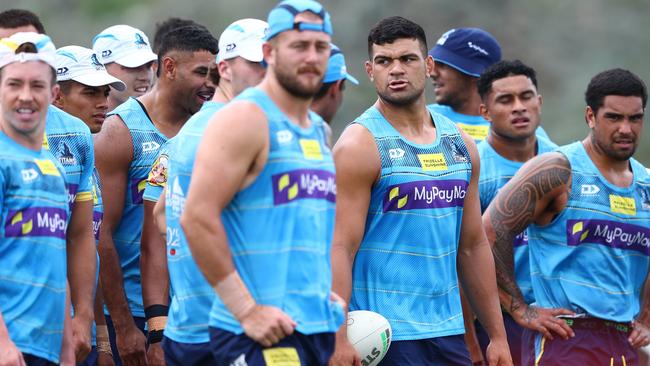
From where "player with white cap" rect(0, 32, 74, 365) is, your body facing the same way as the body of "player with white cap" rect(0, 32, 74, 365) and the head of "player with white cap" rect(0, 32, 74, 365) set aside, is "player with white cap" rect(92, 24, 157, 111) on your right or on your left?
on your left

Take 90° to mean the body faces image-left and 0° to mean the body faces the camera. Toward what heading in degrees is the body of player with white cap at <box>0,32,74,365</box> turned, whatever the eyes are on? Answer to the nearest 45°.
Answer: approximately 315°

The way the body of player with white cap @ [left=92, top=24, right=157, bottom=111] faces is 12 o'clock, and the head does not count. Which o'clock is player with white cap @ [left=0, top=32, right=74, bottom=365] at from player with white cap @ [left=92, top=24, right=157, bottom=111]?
player with white cap @ [left=0, top=32, right=74, bottom=365] is roughly at 2 o'clock from player with white cap @ [left=92, top=24, right=157, bottom=111].
